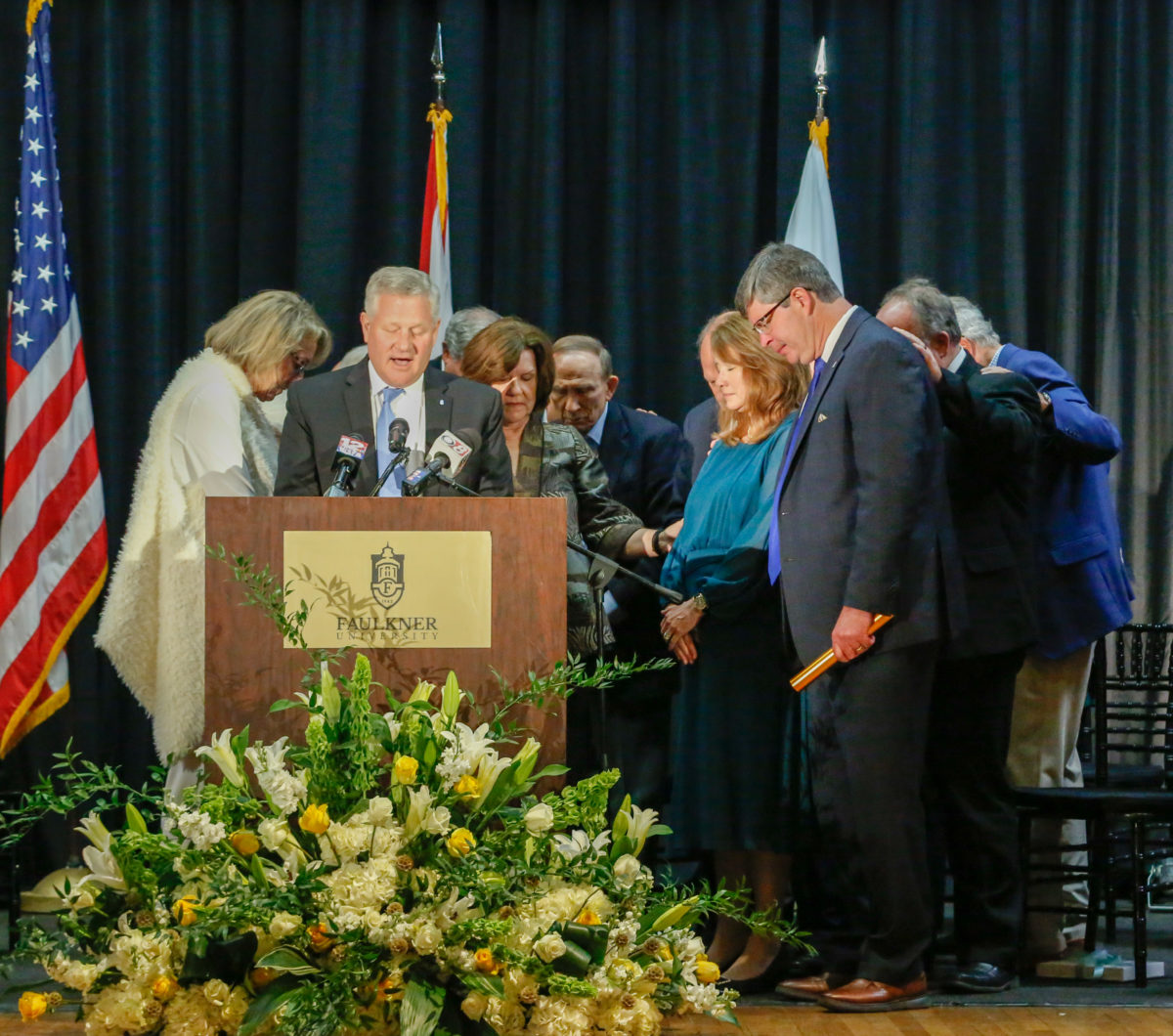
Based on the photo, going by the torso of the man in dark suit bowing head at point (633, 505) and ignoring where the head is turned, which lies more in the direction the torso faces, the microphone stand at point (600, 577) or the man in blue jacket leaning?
the microphone stand

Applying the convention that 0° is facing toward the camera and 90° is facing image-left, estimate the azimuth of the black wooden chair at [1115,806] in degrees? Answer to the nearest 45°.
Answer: approximately 45°

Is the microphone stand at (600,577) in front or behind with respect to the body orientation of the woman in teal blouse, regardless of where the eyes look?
in front

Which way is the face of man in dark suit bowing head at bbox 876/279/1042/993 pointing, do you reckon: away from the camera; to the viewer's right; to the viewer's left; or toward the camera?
to the viewer's left

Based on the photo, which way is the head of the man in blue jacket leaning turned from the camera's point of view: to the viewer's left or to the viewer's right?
to the viewer's left

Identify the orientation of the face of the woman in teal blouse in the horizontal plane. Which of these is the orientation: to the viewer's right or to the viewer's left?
to the viewer's left

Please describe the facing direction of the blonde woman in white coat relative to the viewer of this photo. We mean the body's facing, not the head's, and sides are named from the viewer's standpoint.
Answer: facing to the right of the viewer

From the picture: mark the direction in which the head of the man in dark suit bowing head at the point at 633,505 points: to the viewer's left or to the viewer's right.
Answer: to the viewer's left
